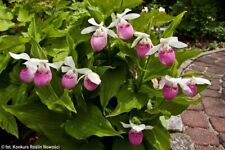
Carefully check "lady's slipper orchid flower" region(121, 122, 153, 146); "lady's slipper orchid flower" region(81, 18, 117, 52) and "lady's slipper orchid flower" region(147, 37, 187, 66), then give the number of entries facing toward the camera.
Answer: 3

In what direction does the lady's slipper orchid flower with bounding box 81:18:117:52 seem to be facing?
toward the camera

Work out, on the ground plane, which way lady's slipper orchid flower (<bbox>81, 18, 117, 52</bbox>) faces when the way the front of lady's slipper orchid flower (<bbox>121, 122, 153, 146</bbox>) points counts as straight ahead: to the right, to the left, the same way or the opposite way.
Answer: the same way

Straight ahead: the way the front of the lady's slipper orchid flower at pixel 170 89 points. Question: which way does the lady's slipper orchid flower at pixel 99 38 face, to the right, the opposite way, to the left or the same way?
the same way

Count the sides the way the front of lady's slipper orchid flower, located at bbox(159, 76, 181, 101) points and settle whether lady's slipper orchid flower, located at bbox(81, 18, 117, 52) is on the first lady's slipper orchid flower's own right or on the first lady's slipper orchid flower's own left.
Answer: on the first lady's slipper orchid flower's own right

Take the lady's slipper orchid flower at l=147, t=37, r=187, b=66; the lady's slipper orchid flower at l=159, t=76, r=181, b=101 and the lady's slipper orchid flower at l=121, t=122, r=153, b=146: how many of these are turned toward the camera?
3

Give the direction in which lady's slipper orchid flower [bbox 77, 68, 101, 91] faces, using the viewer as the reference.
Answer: facing the viewer and to the right of the viewer

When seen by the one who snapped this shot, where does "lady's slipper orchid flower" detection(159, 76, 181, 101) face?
facing the viewer

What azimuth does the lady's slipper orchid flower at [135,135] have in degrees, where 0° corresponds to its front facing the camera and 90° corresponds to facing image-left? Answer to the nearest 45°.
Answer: approximately 0°

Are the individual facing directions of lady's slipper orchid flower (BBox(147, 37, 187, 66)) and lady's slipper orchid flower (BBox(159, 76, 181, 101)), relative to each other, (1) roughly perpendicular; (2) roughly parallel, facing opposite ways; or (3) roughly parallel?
roughly parallel

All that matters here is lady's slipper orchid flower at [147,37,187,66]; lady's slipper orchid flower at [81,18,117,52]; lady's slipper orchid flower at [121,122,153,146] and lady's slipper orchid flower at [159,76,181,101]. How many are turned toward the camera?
4

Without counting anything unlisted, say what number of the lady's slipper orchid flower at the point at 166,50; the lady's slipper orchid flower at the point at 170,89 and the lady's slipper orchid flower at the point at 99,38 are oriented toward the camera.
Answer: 3
